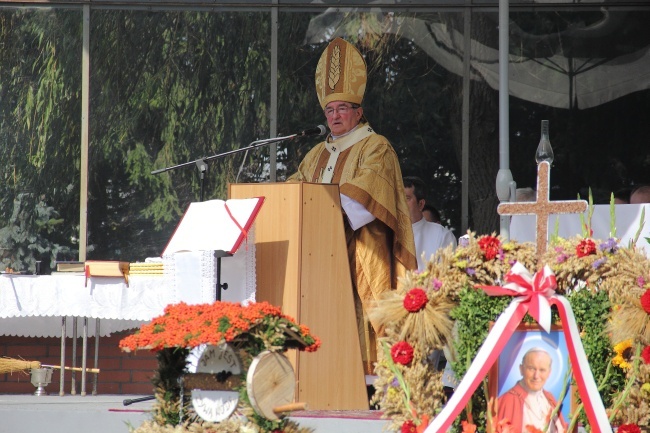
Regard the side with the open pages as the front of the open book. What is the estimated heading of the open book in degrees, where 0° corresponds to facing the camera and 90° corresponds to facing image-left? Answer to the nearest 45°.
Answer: approximately 0°

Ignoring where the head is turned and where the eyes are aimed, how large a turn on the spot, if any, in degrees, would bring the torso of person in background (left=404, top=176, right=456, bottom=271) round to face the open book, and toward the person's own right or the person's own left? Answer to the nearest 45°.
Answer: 0° — they already face it

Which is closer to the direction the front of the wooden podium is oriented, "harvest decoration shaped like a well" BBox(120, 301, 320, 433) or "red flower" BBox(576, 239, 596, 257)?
the harvest decoration shaped like a well

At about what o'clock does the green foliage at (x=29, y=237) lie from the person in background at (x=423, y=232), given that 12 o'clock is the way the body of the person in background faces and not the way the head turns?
The green foliage is roughly at 2 o'clock from the person in background.

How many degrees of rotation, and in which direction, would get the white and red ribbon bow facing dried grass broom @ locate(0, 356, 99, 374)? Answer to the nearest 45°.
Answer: approximately 135° to its right

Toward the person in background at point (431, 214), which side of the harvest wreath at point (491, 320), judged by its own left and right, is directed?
back

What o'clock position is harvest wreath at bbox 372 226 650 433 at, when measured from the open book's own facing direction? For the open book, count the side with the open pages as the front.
The harvest wreath is roughly at 11 o'clock from the open book.

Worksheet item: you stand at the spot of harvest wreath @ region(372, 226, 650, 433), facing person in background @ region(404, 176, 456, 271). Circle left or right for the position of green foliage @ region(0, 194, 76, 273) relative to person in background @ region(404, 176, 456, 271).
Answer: left

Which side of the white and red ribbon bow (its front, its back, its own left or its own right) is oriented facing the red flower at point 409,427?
right

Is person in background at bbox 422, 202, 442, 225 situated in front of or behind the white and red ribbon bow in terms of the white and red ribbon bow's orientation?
behind
